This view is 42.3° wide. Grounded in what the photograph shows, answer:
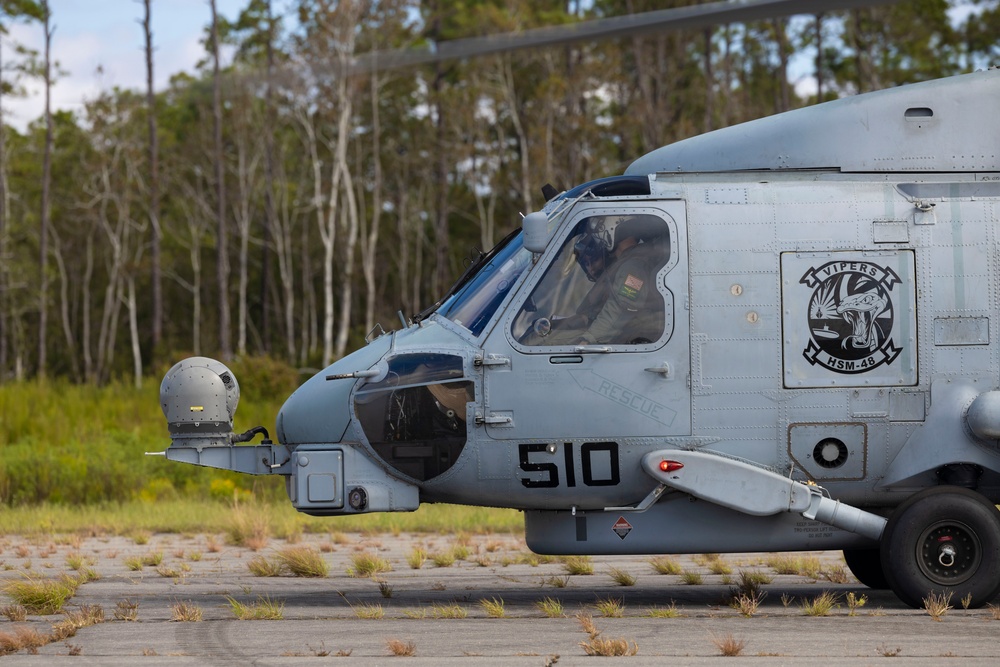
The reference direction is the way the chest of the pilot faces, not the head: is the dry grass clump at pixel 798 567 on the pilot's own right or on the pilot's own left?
on the pilot's own right

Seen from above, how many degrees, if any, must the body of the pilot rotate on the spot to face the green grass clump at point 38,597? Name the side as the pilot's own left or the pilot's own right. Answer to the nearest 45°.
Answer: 0° — they already face it

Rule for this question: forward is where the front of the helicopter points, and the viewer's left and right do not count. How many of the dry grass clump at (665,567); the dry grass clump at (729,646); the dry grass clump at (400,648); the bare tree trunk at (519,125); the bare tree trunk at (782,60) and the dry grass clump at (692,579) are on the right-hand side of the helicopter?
4

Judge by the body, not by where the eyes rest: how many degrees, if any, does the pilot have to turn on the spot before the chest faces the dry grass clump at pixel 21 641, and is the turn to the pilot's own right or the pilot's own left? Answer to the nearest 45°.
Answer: approximately 45° to the pilot's own left

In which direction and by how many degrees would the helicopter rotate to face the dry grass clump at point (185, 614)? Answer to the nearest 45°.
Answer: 0° — it already faces it

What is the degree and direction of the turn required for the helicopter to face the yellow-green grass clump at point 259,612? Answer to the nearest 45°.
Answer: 0° — it already faces it

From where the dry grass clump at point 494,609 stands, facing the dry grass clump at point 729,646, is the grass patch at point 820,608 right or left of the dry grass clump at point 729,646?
left

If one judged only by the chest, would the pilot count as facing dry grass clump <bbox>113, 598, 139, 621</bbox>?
yes

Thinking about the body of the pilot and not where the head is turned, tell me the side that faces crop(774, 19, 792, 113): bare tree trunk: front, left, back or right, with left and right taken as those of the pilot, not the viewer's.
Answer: right

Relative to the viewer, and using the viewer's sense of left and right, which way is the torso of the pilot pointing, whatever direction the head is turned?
facing to the left of the viewer

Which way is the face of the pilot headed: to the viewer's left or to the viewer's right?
to the viewer's left

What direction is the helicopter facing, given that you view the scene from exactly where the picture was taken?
facing to the left of the viewer

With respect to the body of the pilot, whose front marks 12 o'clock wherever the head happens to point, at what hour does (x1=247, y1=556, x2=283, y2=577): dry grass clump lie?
The dry grass clump is roughly at 1 o'clock from the pilot.
